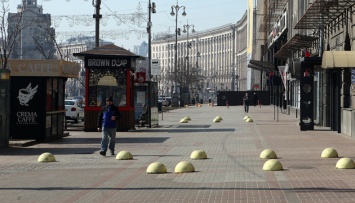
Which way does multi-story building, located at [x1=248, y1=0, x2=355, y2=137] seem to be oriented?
to the viewer's left

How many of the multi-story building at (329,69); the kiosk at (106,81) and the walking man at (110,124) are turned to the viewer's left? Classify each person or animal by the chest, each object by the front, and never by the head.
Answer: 1

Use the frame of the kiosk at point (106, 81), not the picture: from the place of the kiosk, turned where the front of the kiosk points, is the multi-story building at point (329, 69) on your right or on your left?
on your left

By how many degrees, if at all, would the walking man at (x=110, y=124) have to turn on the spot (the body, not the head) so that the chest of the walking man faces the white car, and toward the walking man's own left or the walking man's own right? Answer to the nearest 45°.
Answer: approximately 180°

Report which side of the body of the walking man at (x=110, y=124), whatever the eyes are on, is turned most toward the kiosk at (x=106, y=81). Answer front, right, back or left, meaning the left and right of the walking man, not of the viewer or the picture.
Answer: back

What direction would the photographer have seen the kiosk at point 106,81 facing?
facing the viewer

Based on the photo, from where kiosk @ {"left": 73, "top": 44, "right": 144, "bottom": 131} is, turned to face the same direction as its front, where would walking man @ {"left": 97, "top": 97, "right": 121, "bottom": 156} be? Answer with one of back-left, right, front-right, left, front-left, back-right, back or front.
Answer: front

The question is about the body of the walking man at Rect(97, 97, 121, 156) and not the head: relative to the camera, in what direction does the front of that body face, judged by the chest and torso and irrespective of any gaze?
toward the camera

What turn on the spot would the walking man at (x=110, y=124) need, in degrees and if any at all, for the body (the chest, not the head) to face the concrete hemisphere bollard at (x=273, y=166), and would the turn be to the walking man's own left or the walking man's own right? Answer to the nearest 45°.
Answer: approximately 45° to the walking man's own left
